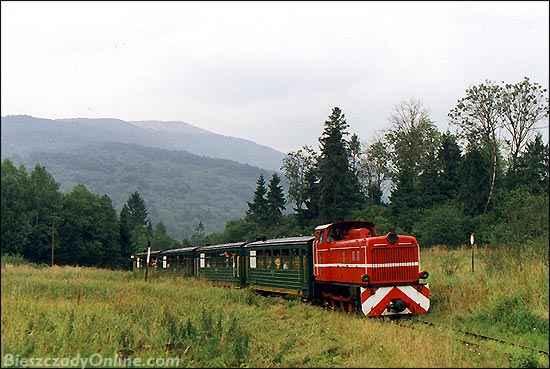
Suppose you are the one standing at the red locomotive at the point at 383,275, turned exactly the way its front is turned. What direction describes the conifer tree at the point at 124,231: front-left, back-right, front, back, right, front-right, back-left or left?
back-right

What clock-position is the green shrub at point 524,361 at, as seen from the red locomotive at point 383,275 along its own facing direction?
The green shrub is roughly at 1 o'clock from the red locomotive.

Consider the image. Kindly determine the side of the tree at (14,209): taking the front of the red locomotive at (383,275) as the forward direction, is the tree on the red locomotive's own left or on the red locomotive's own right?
on the red locomotive's own right

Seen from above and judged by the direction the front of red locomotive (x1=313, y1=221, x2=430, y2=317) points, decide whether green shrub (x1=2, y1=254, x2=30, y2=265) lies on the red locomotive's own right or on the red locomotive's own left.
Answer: on the red locomotive's own right

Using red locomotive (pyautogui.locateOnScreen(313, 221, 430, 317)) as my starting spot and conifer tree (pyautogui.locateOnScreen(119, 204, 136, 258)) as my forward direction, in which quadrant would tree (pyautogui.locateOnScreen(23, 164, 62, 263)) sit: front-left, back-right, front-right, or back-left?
front-left

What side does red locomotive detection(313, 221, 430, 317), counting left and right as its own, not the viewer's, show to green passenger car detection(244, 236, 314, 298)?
back

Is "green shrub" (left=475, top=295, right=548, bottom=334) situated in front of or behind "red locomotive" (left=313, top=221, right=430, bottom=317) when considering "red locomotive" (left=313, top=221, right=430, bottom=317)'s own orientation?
in front

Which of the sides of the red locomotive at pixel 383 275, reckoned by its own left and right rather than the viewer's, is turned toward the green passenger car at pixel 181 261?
back

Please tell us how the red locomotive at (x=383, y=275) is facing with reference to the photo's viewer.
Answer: facing the viewer and to the right of the viewer
